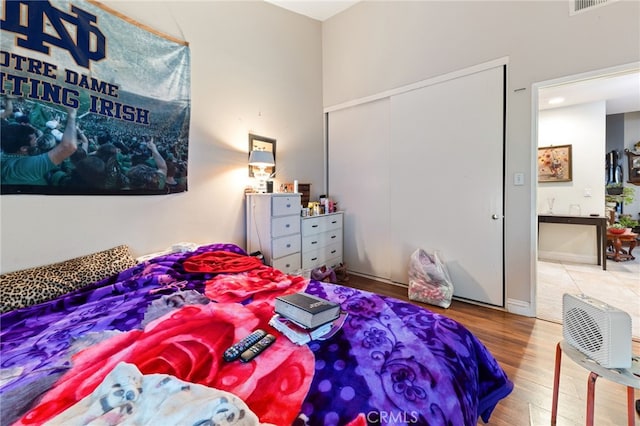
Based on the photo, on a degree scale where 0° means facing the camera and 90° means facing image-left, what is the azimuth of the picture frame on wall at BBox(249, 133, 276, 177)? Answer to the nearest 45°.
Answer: approximately 315°

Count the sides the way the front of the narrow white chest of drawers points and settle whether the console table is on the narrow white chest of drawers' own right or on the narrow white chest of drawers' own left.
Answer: on the narrow white chest of drawers' own left

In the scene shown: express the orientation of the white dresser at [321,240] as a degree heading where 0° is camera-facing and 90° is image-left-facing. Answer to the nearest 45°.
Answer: approximately 315°

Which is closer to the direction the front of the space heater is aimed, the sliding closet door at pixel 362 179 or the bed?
the bed

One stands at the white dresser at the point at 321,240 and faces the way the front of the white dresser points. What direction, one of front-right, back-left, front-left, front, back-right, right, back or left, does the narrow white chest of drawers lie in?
right

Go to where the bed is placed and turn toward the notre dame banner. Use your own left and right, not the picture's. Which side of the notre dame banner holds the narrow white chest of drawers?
right

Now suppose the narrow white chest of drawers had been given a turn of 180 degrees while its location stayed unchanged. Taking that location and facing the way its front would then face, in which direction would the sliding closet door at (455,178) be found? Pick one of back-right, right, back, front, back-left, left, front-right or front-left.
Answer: back-right

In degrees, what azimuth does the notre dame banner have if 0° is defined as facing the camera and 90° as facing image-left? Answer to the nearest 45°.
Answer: approximately 315°

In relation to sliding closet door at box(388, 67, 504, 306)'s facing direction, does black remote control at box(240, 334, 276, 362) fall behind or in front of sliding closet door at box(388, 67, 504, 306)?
in front

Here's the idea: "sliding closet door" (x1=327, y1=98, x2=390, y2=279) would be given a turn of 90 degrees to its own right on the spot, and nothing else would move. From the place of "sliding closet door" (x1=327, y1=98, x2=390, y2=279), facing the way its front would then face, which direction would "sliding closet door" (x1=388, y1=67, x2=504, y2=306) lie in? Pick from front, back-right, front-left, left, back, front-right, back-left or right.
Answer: back

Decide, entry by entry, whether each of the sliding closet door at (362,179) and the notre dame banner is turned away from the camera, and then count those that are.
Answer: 0

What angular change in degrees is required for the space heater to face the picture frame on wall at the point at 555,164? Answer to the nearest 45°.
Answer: approximately 135° to its right

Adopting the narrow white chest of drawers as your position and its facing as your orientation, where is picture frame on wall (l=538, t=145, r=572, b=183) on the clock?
The picture frame on wall is roughly at 10 o'clock from the narrow white chest of drawers.
